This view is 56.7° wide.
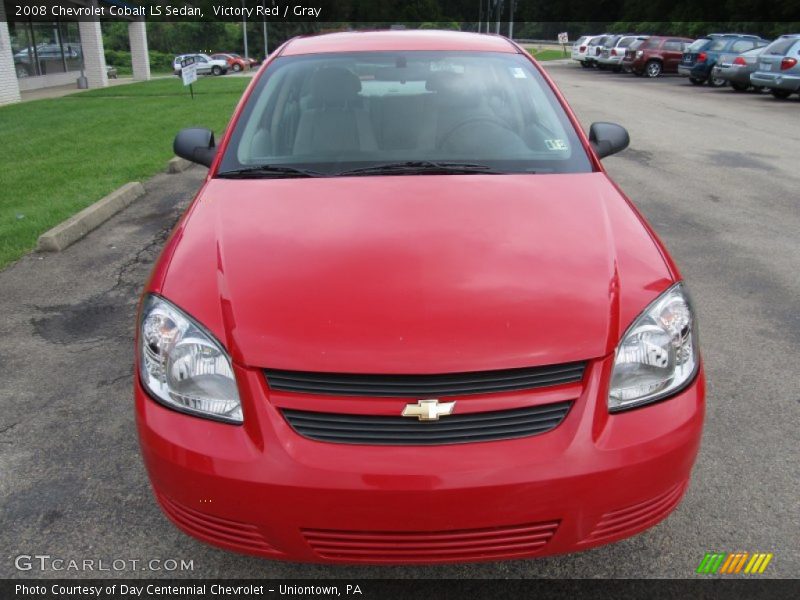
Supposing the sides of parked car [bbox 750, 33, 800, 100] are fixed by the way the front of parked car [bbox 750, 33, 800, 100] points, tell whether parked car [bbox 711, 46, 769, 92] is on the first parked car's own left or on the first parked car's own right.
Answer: on the first parked car's own left

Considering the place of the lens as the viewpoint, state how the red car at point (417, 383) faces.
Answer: facing the viewer

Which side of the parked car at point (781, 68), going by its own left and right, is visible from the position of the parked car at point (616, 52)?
left

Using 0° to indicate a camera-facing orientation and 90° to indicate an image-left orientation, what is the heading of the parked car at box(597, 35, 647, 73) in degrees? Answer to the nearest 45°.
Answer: approximately 225°

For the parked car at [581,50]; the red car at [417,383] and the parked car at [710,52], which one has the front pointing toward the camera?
the red car

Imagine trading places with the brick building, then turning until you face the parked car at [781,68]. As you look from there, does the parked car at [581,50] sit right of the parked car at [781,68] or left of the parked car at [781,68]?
left

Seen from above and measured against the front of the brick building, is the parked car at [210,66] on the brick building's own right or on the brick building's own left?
on the brick building's own left

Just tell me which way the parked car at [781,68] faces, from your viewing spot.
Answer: facing away from the viewer and to the right of the viewer

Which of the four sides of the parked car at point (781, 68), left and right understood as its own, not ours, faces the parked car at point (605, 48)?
left

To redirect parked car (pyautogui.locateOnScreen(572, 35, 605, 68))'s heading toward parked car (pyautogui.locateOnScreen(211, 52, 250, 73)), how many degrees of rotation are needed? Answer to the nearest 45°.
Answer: approximately 135° to its left

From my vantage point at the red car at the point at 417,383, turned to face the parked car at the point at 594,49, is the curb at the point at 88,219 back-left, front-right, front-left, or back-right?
front-left

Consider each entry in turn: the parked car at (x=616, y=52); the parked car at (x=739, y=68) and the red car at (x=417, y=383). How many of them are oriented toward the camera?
1

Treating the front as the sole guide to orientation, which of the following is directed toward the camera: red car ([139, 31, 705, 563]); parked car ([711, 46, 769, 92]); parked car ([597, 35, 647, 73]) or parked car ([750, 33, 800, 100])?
the red car

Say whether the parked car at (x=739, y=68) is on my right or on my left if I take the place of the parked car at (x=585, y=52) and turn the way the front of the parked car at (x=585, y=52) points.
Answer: on my right

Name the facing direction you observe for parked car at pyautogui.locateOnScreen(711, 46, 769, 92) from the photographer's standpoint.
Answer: facing away from the viewer and to the right of the viewer
